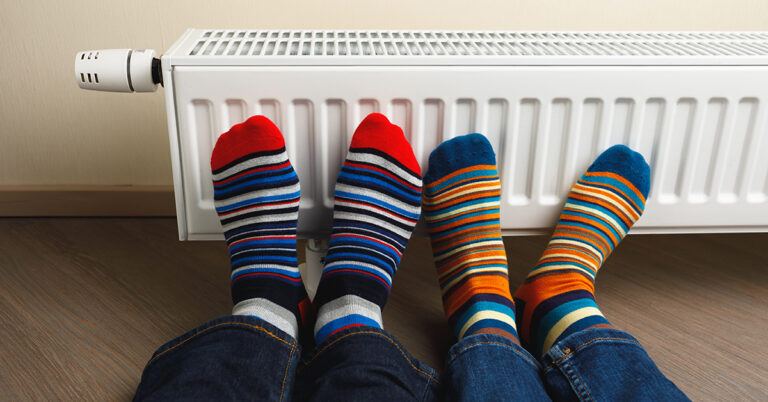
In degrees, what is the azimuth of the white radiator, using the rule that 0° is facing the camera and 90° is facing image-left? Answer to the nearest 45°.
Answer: approximately 0°
